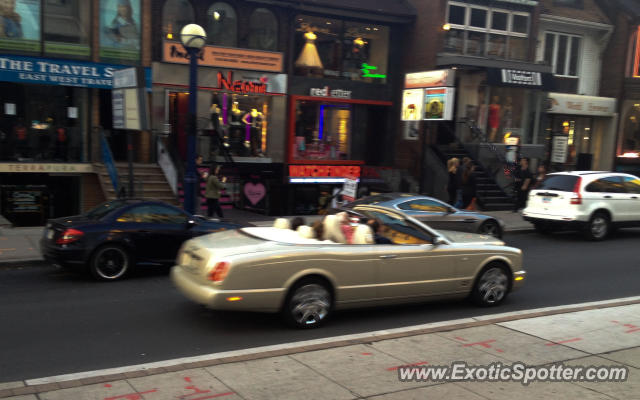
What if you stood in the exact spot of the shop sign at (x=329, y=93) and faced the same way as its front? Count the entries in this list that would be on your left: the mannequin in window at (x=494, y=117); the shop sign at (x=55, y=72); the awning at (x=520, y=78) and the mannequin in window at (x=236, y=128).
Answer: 2

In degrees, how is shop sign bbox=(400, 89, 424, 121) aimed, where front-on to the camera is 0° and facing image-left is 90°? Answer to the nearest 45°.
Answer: approximately 0°

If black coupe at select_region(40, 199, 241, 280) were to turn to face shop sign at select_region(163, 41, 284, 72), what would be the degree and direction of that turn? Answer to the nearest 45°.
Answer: approximately 45° to its left

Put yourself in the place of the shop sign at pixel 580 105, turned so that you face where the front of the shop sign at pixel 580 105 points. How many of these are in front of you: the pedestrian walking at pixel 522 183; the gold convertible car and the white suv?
3

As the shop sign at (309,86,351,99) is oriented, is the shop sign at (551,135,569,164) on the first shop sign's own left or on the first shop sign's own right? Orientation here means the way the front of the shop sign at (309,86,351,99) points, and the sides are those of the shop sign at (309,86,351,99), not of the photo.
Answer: on the first shop sign's own left

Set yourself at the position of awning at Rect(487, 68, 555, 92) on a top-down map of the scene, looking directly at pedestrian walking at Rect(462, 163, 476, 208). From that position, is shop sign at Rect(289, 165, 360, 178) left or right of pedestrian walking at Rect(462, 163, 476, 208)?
right

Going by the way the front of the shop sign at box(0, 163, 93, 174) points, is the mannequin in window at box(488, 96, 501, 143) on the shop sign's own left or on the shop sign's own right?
on the shop sign's own left

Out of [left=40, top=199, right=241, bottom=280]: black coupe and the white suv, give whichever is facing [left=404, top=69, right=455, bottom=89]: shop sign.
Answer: the black coupe

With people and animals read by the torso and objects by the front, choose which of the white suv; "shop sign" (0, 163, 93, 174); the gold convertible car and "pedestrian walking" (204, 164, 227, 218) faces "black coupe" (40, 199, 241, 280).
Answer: the shop sign
